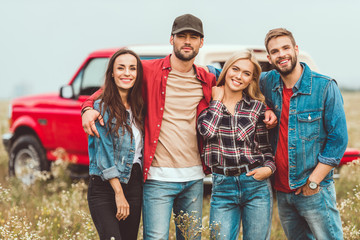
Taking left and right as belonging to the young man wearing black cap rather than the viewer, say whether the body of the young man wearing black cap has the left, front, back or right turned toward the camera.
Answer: front

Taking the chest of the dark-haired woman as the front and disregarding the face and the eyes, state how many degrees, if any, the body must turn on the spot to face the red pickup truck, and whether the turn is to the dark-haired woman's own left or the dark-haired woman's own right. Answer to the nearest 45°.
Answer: approximately 135° to the dark-haired woman's own left

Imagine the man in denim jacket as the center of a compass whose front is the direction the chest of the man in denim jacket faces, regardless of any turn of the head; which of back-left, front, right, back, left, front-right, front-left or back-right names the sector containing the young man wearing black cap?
front-right

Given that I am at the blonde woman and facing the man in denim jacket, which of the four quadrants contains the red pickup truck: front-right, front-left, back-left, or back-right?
back-left

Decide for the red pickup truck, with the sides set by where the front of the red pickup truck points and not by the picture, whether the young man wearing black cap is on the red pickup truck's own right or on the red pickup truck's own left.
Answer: on the red pickup truck's own left

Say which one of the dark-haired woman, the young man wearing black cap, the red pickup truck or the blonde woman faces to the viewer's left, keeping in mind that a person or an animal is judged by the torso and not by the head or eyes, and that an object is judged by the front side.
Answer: the red pickup truck

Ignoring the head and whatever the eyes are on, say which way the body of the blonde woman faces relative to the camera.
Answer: toward the camera

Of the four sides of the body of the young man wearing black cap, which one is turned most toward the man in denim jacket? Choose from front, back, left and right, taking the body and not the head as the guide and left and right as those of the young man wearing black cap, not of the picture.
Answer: left

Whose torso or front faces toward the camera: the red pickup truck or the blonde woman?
the blonde woman

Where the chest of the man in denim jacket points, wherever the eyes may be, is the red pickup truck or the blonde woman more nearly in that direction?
the blonde woman

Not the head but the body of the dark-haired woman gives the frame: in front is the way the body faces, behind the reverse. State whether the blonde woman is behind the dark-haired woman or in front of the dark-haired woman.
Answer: in front

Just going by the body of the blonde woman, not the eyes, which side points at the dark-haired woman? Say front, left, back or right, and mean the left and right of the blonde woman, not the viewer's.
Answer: right

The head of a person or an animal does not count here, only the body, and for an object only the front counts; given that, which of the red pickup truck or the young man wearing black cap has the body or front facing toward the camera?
the young man wearing black cap

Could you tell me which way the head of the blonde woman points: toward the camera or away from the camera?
toward the camera

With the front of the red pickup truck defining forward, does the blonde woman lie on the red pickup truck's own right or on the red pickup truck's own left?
on the red pickup truck's own left

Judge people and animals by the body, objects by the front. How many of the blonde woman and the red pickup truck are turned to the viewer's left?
1

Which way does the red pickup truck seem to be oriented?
to the viewer's left

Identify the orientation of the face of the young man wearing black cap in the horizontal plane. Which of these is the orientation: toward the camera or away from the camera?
toward the camera
